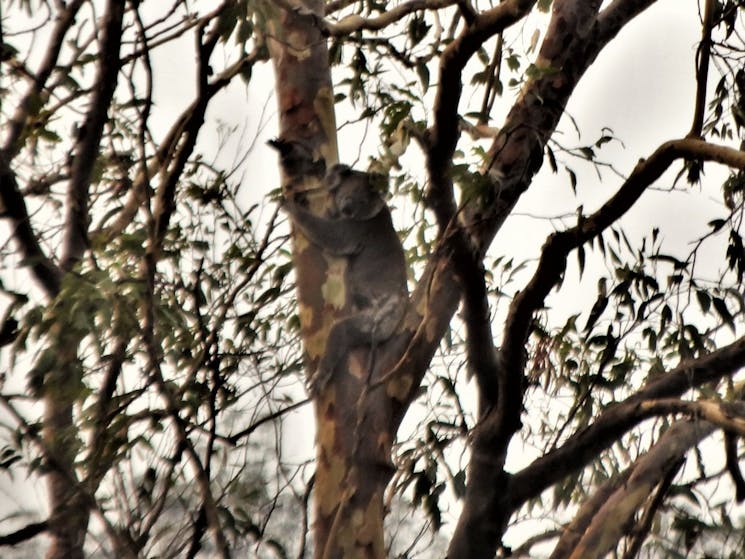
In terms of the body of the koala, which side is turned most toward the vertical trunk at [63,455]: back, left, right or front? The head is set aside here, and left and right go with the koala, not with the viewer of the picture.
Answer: front

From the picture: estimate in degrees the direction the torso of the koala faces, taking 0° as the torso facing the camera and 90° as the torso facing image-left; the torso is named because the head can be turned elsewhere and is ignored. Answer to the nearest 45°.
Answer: approximately 90°
